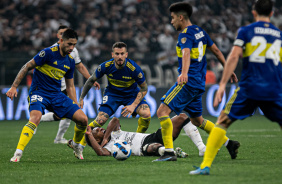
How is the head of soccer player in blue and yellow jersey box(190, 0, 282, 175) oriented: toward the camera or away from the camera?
away from the camera

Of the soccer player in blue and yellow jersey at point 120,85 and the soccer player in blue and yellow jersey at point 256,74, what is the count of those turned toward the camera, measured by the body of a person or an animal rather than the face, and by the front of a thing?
1

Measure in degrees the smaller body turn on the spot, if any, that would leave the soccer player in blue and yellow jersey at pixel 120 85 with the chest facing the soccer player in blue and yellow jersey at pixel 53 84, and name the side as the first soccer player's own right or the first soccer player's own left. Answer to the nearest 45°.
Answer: approximately 45° to the first soccer player's own right

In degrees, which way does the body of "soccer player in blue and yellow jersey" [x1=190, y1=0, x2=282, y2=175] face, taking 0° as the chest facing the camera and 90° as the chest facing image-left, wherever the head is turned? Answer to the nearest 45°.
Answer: approximately 180°

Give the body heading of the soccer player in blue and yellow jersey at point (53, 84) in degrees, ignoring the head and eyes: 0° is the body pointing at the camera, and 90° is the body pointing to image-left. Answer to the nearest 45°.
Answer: approximately 315°
